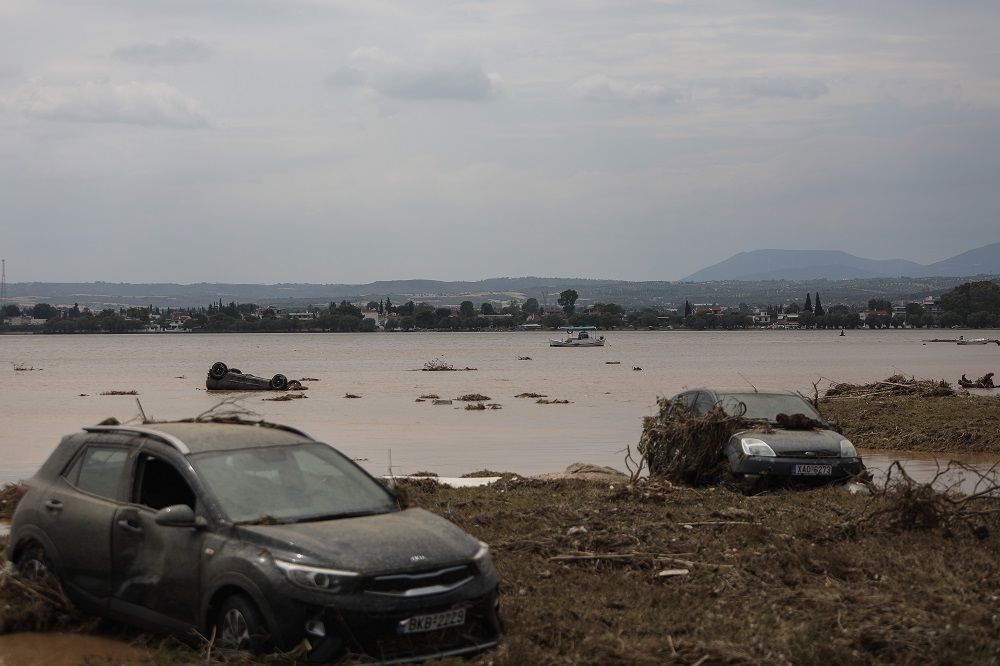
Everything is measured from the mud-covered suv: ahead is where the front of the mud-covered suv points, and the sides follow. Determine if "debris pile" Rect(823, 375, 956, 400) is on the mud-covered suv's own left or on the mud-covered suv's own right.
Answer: on the mud-covered suv's own left

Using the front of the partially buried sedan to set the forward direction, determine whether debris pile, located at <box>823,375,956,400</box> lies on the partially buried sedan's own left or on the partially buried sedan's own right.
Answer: on the partially buried sedan's own left

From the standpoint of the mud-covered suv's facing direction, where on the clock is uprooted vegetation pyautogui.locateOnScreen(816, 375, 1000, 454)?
The uprooted vegetation is roughly at 9 o'clock from the mud-covered suv.

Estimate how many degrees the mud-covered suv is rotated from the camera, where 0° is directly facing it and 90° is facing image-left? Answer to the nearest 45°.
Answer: approximately 315°

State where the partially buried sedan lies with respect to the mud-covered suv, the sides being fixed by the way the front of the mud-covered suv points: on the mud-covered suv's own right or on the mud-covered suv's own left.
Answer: on the mud-covered suv's own left

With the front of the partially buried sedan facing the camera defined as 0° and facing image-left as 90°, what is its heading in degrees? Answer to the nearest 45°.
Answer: approximately 315°

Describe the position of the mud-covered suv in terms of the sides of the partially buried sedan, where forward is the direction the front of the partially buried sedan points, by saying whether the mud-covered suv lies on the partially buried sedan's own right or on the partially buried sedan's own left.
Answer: on the partially buried sedan's own right

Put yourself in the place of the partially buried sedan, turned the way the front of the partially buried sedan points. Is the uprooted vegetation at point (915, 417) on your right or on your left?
on your left
